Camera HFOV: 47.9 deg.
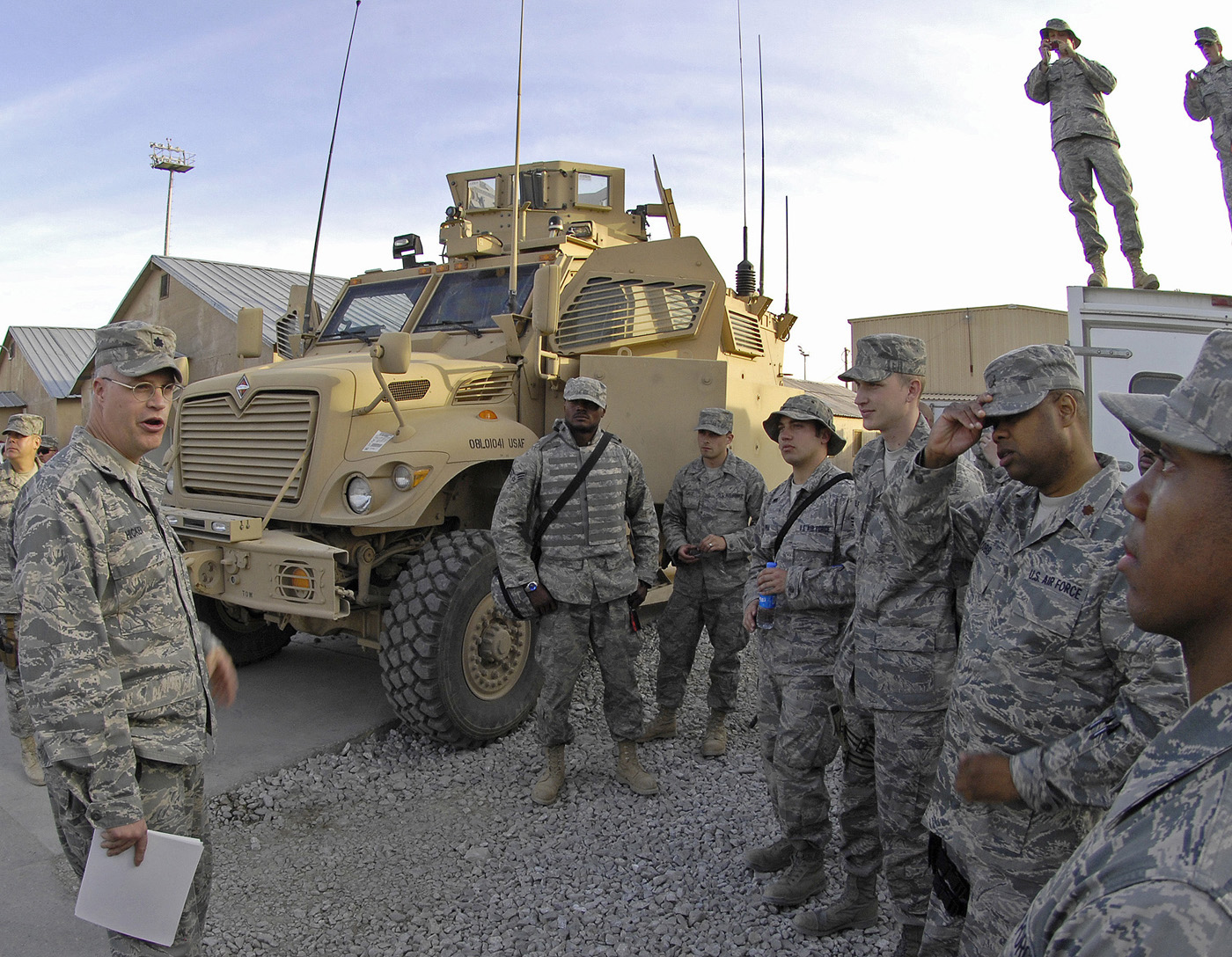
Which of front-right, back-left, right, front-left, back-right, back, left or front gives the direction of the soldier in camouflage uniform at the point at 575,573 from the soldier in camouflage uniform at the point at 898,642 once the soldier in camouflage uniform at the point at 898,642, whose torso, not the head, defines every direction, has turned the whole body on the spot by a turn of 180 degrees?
left

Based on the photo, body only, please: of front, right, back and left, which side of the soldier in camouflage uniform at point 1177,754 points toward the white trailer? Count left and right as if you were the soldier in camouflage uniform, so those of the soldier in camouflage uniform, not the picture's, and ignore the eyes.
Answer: right

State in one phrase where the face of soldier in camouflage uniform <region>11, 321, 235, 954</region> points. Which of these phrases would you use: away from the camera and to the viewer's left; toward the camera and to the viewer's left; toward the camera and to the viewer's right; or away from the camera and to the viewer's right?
toward the camera and to the viewer's right

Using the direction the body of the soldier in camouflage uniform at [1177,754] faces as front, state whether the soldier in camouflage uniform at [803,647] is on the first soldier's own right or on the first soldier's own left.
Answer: on the first soldier's own right

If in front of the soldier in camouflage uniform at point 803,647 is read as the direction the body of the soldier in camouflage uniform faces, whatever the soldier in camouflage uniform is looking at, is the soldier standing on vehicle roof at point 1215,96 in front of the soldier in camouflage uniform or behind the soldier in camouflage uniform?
behind

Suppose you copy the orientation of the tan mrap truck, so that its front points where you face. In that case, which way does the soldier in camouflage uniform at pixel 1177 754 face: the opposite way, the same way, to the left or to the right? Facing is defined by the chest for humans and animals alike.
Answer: to the right

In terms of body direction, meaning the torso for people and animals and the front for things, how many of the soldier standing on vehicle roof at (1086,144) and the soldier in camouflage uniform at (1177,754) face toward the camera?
1

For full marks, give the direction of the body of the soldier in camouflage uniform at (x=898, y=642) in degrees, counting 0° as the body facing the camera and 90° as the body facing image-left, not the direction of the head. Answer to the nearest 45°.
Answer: approximately 45°

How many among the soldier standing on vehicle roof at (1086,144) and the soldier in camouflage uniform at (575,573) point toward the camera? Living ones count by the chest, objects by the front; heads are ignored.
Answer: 2
